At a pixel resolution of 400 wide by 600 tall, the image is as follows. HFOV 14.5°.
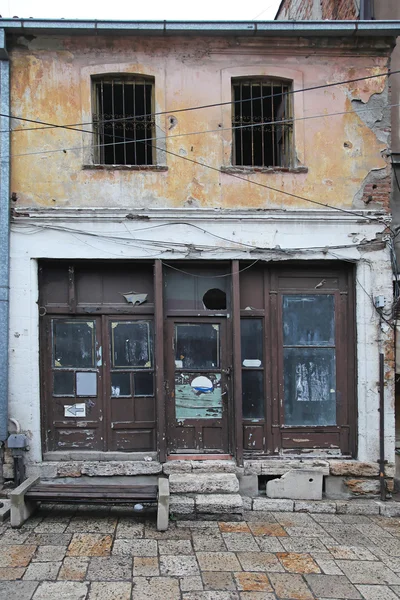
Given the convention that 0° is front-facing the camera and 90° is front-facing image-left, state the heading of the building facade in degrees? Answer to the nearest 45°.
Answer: approximately 0°
